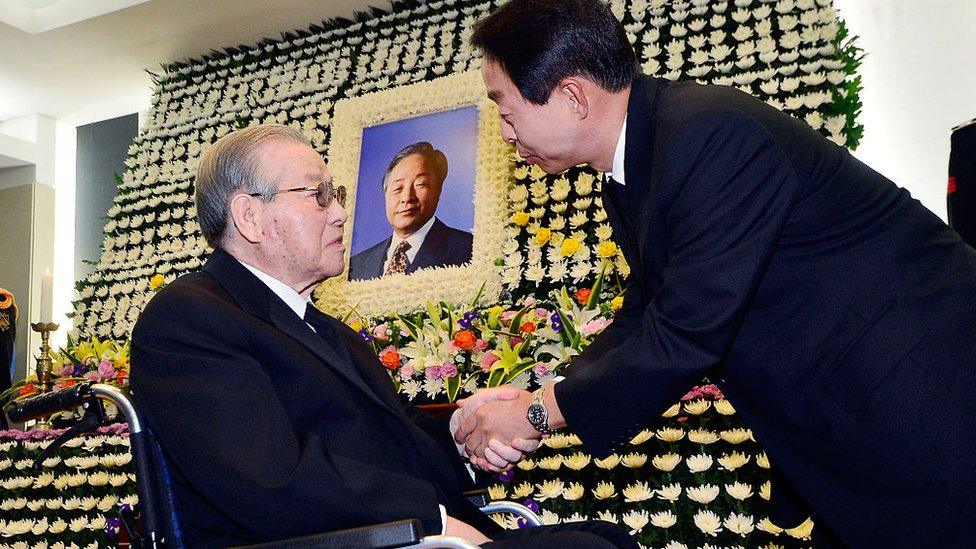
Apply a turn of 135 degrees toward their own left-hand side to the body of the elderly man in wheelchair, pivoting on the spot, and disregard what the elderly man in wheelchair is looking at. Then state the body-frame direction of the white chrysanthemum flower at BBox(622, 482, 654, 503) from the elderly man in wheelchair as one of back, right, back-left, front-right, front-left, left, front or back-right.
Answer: right

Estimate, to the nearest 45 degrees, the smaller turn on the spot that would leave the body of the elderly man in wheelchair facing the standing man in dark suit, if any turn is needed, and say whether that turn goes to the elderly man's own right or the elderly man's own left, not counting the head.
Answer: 0° — they already face it

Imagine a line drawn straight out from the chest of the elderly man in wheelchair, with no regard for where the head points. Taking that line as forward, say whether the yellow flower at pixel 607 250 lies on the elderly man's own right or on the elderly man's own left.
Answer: on the elderly man's own left

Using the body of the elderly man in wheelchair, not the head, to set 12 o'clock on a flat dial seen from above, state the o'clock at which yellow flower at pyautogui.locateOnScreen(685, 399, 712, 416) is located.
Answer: The yellow flower is roughly at 11 o'clock from the elderly man in wheelchair.

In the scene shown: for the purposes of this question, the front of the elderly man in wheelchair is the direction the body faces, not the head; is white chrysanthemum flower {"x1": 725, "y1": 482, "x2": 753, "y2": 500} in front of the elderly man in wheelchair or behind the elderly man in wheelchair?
in front

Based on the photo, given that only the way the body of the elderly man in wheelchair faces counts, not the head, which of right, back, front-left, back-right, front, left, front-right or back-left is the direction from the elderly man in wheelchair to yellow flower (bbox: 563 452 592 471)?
front-left

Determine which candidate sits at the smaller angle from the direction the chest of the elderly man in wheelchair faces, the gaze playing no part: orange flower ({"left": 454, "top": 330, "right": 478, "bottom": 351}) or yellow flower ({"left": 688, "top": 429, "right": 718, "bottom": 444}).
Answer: the yellow flower

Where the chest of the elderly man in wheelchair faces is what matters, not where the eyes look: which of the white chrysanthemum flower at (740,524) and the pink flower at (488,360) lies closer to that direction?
the white chrysanthemum flower

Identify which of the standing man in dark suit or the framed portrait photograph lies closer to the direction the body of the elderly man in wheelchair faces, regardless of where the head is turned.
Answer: the standing man in dark suit

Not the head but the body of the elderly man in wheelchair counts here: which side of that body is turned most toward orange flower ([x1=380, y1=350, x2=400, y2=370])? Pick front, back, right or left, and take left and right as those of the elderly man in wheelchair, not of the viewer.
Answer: left

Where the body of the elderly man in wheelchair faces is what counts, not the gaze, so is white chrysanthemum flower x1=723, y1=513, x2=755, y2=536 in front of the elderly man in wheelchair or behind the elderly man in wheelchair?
in front

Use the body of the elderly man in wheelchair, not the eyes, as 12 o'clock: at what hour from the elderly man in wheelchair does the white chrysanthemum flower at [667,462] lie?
The white chrysanthemum flower is roughly at 11 o'clock from the elderly man in wheelchair.

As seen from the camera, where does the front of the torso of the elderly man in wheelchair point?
to the viewer's right

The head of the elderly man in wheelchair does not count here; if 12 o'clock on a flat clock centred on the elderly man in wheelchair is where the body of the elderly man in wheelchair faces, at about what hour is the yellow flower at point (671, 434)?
The yellow flower is roughly at 11 o'clock from the elderly man in wheelchair.

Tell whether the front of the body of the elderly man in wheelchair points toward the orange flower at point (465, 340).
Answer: no

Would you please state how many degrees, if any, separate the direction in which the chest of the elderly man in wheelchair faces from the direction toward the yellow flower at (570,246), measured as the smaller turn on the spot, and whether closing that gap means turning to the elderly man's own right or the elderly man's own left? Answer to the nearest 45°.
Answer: approximately 45° to the elderly man's own left

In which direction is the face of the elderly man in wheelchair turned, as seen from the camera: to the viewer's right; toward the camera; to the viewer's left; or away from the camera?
to the viewer's right

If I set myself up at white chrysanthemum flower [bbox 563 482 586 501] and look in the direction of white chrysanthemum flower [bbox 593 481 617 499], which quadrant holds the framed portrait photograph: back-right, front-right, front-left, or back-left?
back-left
